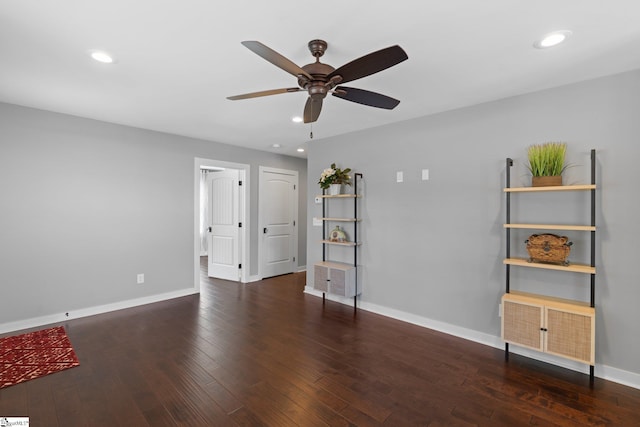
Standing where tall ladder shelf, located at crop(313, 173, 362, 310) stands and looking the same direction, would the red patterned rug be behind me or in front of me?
in front

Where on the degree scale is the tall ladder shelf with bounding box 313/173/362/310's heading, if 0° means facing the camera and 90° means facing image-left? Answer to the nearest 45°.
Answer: approximately 45°

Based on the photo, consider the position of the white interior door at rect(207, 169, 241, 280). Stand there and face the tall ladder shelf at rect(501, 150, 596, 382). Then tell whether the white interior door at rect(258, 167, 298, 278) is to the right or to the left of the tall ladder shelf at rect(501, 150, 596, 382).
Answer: left

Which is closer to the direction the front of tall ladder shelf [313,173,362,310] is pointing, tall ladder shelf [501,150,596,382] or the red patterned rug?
the red patterned rug

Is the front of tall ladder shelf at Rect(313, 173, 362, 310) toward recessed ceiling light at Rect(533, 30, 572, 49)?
no

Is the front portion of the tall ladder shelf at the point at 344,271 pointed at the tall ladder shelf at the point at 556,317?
no

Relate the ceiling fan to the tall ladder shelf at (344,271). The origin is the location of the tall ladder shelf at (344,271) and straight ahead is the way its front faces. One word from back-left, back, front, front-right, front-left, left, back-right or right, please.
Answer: front-left

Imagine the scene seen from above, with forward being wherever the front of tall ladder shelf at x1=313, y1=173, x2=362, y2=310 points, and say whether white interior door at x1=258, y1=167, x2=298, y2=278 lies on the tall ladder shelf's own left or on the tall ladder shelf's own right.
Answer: on the tall ladder shelf's own right

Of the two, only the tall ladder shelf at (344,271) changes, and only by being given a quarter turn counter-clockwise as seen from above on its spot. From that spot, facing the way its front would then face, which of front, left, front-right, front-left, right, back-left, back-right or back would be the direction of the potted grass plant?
front

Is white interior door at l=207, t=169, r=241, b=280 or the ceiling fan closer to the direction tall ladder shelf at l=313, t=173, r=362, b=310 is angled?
the ceiling fan

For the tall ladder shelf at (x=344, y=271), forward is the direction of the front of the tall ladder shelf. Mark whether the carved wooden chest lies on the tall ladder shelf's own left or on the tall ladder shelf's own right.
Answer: on the tall ladder shelf's own left
